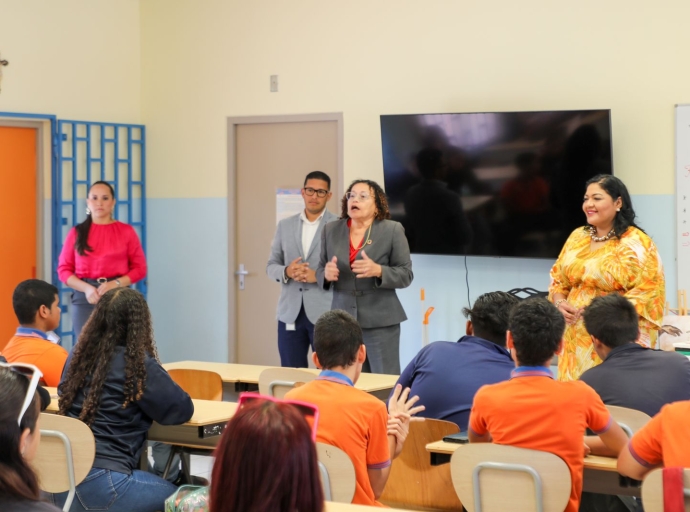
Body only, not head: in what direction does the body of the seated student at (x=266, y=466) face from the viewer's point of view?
away from the camera

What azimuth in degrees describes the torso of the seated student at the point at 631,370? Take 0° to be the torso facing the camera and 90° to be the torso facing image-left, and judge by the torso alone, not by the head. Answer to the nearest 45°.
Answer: approximately 135°

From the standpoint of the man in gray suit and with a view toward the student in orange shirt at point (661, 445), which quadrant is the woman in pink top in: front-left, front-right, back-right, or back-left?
back-right

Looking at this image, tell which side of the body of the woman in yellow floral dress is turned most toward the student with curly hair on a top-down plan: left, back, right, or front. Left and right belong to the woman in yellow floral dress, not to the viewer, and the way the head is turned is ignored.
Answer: front

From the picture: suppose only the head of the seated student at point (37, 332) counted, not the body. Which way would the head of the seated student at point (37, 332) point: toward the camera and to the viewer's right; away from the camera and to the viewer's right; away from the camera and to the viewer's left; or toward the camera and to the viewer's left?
away from the camera and to the viewer's right

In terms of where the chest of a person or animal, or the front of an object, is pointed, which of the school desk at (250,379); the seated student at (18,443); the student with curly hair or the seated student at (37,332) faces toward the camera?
the school desk

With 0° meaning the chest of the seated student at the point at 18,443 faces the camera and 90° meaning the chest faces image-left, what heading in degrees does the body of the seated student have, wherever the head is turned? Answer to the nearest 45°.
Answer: approximately 225°

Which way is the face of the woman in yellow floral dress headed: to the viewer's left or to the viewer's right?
to the viewer's left

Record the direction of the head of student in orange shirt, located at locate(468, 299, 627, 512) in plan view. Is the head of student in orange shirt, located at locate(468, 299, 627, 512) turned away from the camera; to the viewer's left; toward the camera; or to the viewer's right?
away from the camera

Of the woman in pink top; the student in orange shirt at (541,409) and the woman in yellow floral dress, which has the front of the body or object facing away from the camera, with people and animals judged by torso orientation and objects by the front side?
the student in orange shirt

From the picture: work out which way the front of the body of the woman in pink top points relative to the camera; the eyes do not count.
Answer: toward the camera

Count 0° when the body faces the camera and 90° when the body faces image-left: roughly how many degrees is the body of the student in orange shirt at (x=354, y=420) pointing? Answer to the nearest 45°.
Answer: approximately 225°

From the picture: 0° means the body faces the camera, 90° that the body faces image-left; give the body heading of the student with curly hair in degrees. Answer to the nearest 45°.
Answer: approximately 225°

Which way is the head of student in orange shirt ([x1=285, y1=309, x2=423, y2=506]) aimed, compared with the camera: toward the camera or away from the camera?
away from the camera

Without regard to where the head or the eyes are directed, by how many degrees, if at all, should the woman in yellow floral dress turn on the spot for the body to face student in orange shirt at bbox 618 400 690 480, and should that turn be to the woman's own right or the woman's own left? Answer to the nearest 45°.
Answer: approximately 45° to the woman's own left

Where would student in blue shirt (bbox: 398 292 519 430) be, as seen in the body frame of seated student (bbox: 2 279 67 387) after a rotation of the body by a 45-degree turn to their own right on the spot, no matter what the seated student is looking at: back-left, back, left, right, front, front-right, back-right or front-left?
front-right

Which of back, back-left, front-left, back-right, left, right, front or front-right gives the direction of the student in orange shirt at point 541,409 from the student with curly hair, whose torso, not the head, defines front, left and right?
right

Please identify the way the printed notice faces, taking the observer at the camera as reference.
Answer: facing the viewer

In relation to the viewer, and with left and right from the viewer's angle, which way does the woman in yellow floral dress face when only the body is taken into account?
facing the viewer and to the left of the viewer

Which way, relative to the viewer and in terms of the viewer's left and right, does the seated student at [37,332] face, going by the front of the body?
facing away from the viewer and to the right of the viewer
